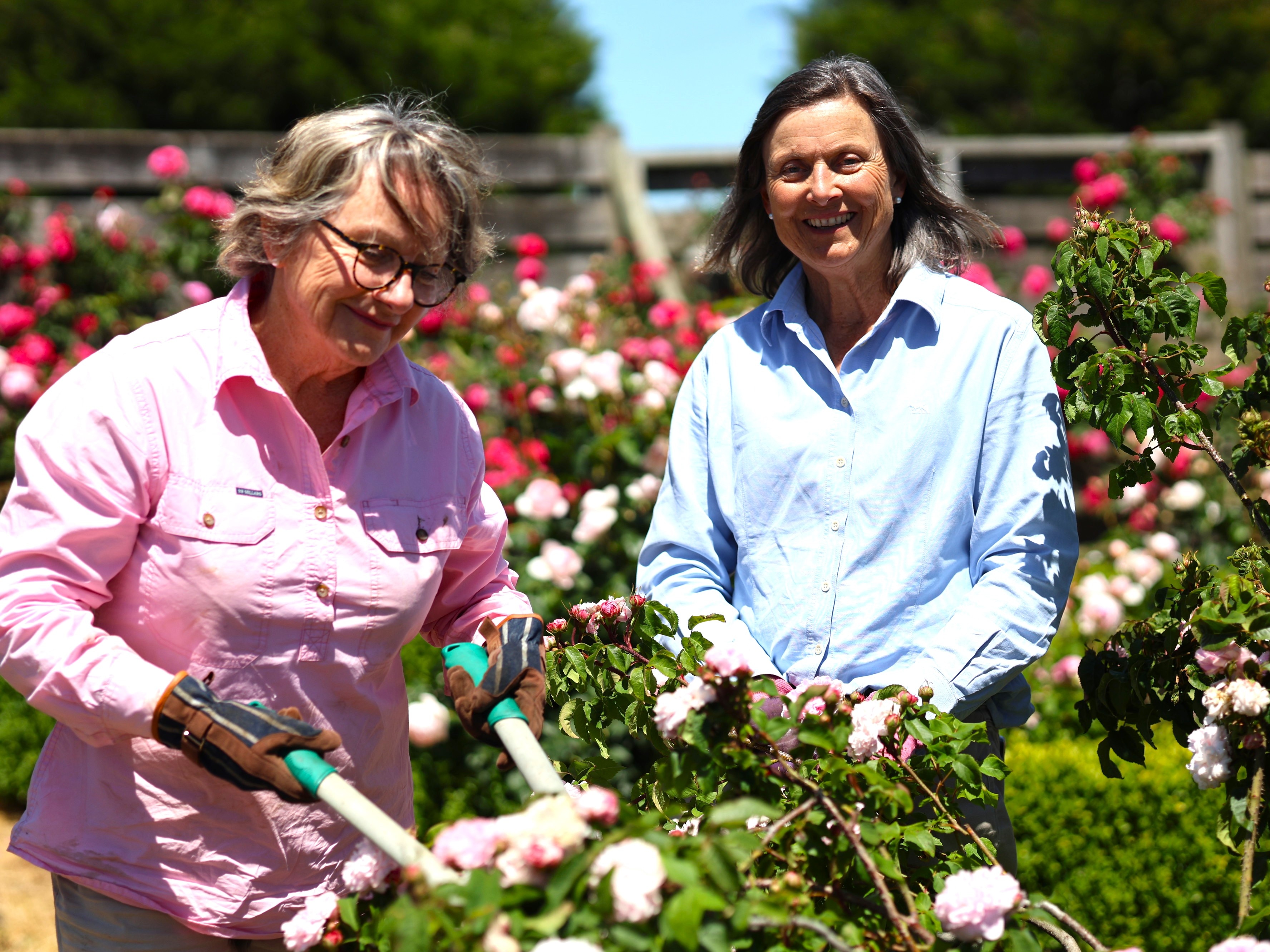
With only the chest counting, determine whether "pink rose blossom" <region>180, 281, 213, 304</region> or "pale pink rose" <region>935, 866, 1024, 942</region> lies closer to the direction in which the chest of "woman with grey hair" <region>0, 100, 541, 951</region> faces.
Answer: the pale pink rose

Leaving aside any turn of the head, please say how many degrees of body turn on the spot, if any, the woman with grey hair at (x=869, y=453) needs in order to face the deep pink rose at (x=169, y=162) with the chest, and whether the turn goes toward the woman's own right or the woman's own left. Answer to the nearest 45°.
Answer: approximately 135° to the woman's own right

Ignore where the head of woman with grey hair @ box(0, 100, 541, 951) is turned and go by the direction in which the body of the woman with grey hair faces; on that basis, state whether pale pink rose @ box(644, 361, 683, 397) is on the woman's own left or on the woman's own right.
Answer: on the woman's own left

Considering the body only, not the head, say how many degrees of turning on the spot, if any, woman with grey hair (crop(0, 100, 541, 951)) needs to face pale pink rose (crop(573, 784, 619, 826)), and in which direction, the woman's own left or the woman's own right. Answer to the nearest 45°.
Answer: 0° — they already face it

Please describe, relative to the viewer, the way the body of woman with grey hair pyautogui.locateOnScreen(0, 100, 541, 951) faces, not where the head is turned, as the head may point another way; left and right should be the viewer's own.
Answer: facing the viewer and to the right of the viewer

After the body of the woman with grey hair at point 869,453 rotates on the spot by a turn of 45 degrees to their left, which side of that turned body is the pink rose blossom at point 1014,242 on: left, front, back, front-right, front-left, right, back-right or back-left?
back-left

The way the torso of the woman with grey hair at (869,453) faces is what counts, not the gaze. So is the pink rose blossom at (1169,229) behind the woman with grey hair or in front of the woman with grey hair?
behind

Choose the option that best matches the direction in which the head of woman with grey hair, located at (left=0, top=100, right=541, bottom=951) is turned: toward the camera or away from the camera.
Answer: toward the camera

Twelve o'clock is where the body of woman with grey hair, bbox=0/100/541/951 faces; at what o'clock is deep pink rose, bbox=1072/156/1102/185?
The deep pink rose is roughly at 9 o'clock from the woman with grey hair.

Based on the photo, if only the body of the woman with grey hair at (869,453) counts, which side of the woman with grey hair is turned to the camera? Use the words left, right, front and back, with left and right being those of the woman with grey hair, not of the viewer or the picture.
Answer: front

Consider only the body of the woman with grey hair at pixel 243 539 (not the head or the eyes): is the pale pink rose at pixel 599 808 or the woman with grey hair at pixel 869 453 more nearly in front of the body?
the pale pink rose

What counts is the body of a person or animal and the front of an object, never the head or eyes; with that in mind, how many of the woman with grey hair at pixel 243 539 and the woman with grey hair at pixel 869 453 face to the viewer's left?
0

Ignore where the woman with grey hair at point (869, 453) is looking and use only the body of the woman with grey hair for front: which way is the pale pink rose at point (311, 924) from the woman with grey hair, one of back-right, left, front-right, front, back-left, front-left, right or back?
front-right

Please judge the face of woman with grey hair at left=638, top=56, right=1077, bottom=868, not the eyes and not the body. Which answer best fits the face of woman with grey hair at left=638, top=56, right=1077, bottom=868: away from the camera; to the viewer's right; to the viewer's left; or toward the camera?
toward the camera

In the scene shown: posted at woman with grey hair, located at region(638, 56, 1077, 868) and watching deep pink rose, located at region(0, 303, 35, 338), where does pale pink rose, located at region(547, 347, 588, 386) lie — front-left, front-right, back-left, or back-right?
front-right
